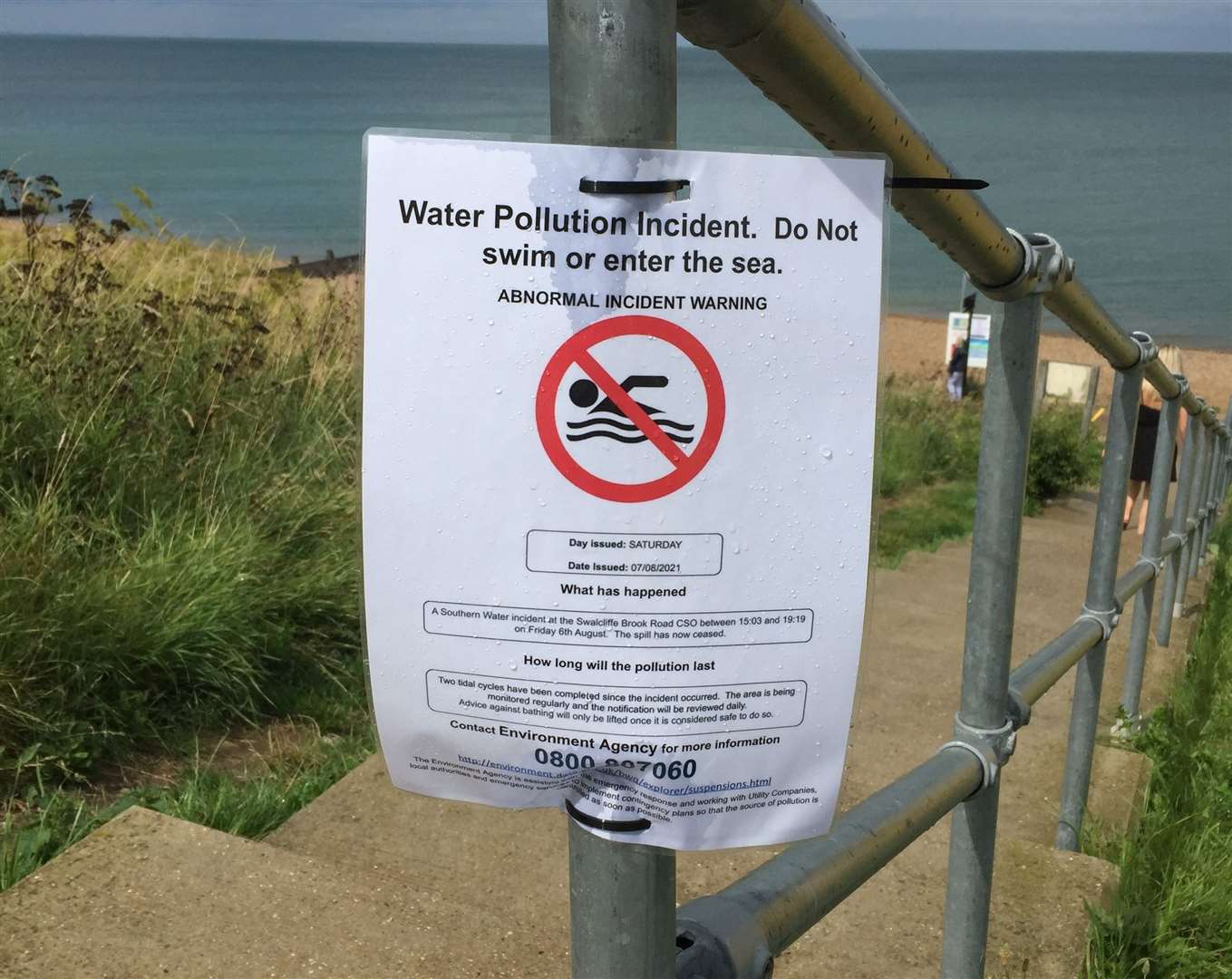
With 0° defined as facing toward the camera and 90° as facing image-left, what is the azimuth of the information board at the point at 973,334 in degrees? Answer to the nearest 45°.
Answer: approximately 0°

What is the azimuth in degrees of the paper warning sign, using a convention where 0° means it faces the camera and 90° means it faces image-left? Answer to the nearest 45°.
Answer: approximately 0°

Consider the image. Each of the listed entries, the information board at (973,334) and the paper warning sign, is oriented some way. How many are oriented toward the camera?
2

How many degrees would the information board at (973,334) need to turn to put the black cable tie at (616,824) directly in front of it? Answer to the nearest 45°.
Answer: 0° — it already faces it

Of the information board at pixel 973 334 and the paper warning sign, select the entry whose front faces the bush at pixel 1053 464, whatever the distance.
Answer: the information board

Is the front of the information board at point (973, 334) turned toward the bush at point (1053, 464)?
yes

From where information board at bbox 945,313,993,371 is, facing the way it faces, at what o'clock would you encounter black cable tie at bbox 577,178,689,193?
The black cable tie is roughly at 12 o'clock from the information board.

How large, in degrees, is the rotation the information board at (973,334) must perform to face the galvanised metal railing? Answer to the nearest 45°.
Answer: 0° — it already faces it

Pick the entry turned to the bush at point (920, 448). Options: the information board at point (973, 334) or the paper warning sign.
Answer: the information board

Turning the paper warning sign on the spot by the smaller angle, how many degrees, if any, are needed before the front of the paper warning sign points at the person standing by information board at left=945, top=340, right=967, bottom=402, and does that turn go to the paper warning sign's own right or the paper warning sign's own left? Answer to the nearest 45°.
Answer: approximately 180°

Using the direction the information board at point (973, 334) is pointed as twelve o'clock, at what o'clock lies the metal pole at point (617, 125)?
The metal pole is roughly at 12 o'clock from the information board.
